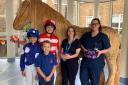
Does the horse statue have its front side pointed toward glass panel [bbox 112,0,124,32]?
no

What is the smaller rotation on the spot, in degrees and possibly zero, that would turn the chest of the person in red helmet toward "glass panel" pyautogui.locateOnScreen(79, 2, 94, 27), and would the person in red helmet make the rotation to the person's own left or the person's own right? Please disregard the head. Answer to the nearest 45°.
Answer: approximately 180°

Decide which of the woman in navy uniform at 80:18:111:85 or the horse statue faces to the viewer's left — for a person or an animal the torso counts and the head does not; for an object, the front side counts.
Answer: the horse statue

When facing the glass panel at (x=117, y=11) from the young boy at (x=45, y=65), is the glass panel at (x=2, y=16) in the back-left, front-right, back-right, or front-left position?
front-left

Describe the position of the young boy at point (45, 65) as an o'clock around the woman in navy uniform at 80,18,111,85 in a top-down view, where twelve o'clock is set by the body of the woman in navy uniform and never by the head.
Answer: The young boy is roughly at 2 o'clock from the woman in navy uniform.

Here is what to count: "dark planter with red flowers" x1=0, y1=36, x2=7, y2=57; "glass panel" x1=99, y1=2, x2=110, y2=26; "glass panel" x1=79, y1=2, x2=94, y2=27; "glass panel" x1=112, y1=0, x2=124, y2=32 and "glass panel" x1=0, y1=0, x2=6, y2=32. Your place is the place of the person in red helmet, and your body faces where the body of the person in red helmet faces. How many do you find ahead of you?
0

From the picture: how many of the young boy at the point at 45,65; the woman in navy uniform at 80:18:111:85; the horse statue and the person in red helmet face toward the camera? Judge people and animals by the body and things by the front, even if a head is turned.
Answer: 3

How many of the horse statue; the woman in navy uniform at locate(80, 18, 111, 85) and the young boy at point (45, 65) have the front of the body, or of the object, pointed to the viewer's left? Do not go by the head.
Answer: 1

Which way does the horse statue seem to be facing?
to the viewer's left

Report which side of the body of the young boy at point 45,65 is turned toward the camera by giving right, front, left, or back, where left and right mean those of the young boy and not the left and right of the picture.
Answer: front

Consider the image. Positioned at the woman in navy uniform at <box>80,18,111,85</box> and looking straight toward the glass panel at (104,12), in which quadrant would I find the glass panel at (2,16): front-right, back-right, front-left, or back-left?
front-left

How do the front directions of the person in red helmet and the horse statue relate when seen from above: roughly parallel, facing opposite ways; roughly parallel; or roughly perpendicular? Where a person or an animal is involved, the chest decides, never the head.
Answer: roughly perpendicular

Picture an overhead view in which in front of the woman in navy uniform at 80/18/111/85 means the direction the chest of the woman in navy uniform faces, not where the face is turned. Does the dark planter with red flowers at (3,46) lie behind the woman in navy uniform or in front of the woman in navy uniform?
behind

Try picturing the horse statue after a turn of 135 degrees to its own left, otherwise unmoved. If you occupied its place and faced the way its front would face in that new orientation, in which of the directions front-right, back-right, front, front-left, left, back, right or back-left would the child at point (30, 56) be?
right

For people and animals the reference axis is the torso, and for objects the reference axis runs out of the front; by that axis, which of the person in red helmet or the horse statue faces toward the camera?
the person in red helmet

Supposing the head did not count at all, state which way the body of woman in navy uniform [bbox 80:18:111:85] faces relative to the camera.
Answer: toward the camera

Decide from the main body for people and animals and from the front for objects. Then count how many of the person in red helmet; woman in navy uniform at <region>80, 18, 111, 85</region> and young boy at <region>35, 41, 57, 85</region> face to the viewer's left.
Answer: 0
